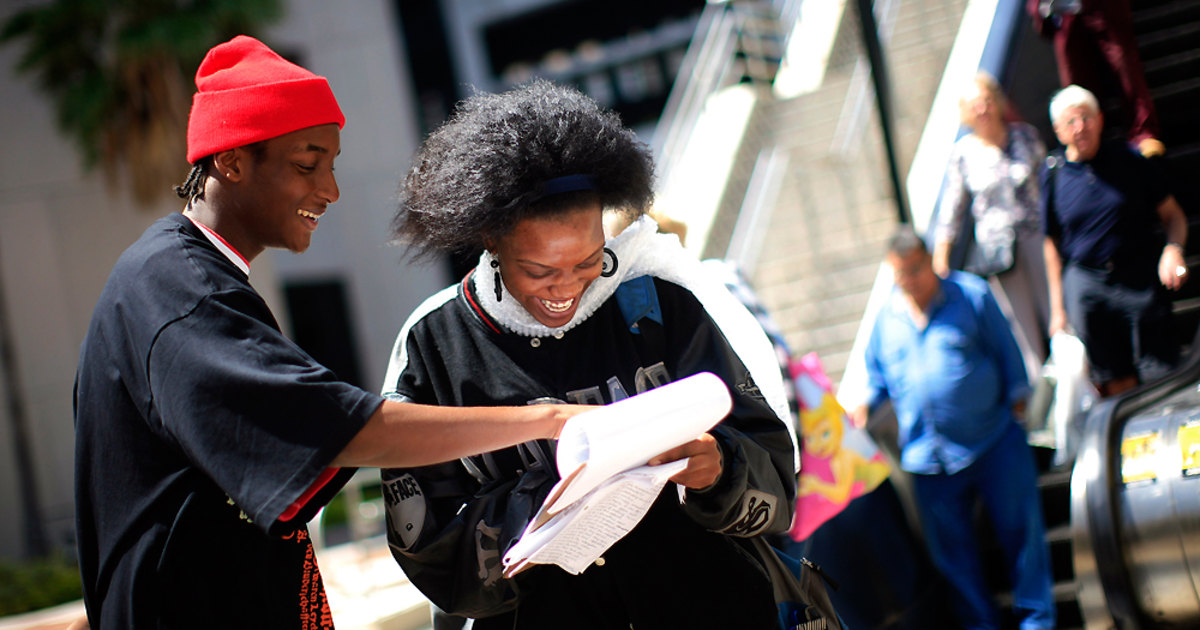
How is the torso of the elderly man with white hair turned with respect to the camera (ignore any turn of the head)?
toward the camera

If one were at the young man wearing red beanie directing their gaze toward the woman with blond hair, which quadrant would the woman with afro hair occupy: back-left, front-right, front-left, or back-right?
front-right

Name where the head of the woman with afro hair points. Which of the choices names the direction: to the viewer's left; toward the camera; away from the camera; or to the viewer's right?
toward the camera

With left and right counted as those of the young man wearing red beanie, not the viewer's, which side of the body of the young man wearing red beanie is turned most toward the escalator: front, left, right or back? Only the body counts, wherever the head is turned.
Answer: front

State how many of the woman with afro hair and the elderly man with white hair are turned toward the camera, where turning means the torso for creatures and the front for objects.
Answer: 2

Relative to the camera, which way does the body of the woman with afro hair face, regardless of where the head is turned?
toward the camera

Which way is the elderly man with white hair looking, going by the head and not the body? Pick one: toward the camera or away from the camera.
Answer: toward the camera

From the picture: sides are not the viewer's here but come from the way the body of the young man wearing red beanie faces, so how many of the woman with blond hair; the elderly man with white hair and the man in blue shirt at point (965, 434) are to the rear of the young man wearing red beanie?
0

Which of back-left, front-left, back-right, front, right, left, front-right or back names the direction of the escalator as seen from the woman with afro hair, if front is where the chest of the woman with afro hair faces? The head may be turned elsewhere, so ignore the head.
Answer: back-left

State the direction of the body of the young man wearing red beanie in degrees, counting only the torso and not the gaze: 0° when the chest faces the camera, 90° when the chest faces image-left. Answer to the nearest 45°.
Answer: approximately 270°

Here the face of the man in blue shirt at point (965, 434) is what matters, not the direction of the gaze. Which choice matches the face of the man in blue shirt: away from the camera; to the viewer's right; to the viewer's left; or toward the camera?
toward the camera

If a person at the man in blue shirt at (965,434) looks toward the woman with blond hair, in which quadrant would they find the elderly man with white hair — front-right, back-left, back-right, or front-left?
front-right

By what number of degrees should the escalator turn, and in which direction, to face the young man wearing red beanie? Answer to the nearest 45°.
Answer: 0° — it already faces them

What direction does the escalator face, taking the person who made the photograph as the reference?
facing the viewer and to the left of the viewer

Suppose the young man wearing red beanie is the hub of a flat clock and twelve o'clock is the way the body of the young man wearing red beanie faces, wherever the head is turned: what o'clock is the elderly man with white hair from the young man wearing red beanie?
The elderly man with white hair is roughly at 11 o'clock from the young man wearing red beanie.
